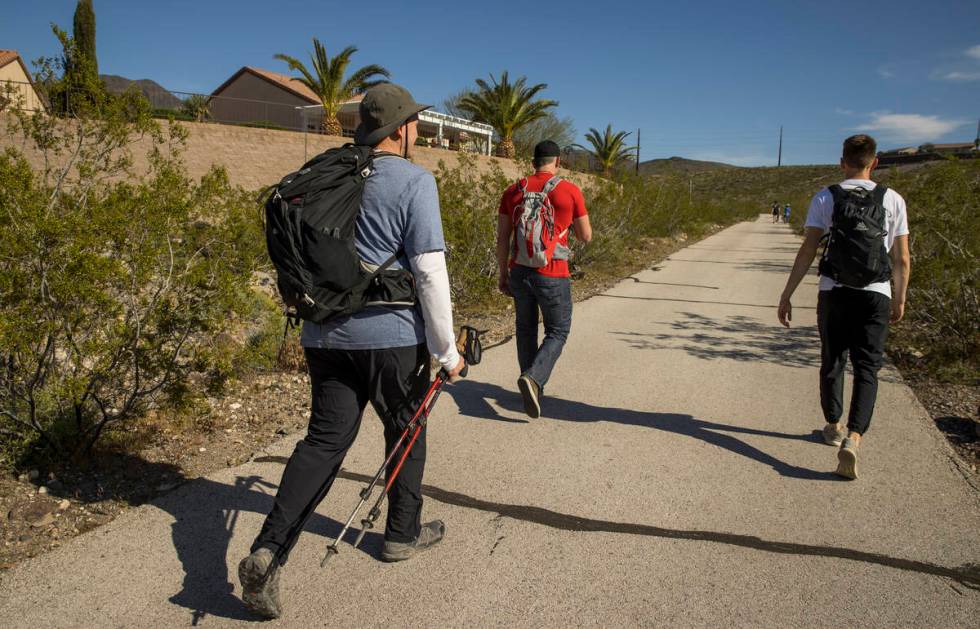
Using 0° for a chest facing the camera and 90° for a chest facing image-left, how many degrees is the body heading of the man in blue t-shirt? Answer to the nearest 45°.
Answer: approximately 225°

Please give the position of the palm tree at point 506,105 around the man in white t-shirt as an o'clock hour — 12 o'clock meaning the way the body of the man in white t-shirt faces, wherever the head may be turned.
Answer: The palm tree is roughly at 11 o'clock from the man in white t-shirt.

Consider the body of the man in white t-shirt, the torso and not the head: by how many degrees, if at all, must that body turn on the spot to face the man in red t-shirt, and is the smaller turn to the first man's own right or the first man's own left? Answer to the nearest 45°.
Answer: approximately 90° to the first man's own left

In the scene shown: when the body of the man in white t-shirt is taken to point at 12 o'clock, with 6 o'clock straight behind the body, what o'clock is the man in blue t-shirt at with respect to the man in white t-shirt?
The man in blue t-shirt is roughly at 7 o'clock from the man in white t-shirt.

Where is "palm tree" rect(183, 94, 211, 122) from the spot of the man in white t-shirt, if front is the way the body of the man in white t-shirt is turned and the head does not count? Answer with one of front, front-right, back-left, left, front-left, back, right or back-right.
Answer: front-left

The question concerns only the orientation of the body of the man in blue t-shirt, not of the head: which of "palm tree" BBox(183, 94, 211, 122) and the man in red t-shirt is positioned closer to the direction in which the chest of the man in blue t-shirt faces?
the man in red t-shirt

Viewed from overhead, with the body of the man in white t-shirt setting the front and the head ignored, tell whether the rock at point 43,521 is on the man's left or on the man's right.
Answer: on the man's left

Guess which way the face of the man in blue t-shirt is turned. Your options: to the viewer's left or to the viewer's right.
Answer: to the viewer's right

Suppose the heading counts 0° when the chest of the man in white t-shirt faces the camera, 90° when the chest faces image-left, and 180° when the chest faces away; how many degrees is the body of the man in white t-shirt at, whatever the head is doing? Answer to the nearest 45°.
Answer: approximately 180°
